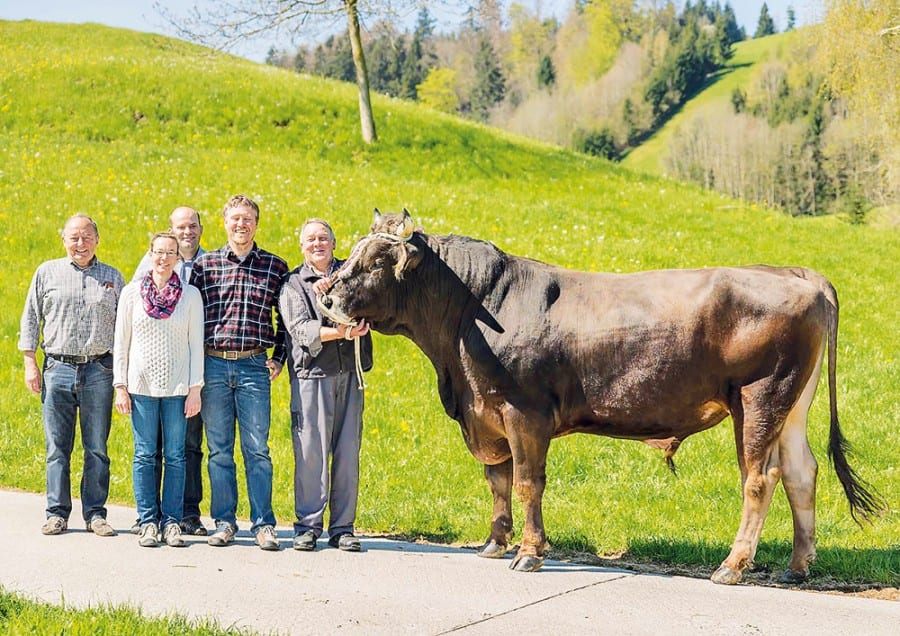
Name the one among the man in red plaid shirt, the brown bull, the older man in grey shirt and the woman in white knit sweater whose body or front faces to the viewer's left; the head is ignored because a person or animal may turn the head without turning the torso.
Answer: the brown bull

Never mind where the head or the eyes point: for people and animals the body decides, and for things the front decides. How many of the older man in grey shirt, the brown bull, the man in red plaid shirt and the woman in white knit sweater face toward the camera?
3

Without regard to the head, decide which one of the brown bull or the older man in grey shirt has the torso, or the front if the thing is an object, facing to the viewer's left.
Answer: the brown bull

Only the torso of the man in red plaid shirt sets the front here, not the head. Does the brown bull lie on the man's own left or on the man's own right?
on the man's own left

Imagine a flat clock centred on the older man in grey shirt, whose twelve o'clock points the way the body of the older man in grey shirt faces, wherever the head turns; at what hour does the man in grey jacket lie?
The man in grey jacket is roughly at 10 o'clock from the older man in grey shirt.

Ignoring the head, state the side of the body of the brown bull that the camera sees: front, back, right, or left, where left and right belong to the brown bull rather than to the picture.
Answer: left

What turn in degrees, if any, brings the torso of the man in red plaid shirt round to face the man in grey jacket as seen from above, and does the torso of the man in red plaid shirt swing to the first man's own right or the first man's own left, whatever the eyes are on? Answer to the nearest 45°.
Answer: approximately 45° to the first man's own left

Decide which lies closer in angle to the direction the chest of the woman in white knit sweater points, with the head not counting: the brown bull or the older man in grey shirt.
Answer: the brown bull

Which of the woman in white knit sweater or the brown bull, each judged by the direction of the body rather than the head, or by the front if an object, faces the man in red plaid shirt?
the brown bull

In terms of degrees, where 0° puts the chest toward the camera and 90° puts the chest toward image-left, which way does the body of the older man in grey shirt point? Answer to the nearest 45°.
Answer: approximately 0°
